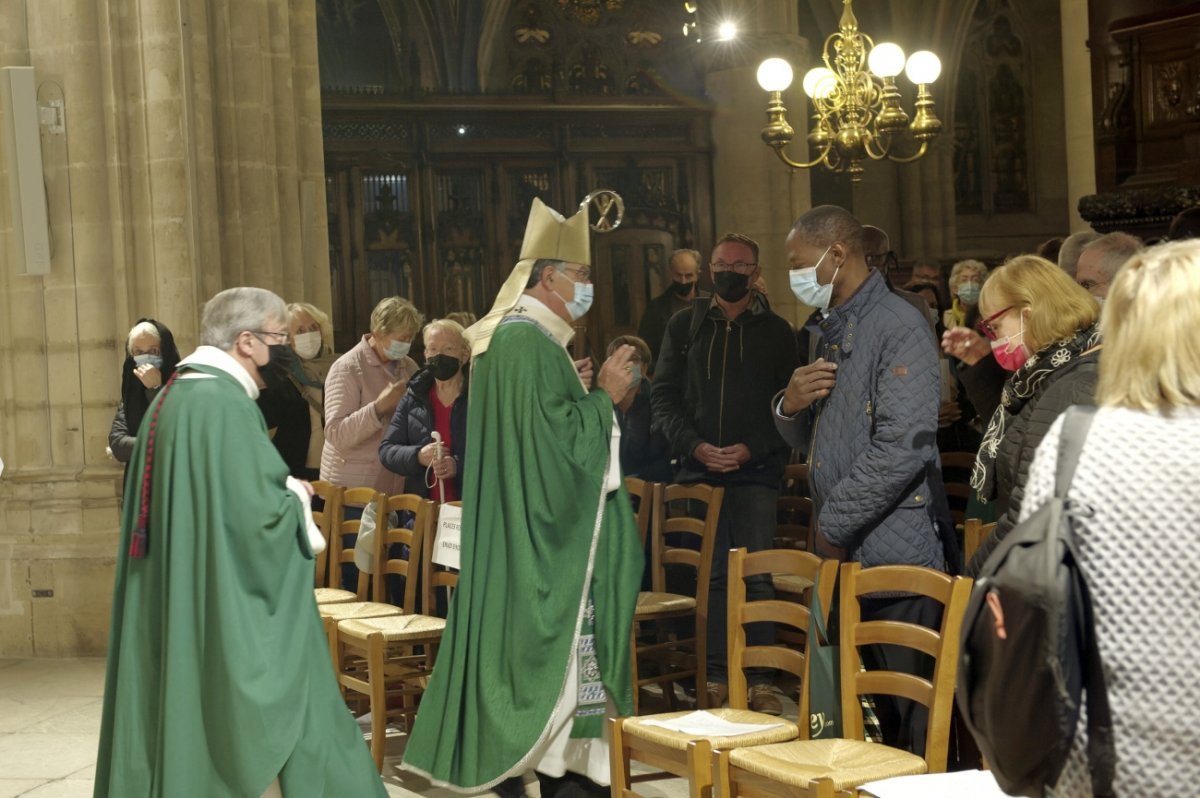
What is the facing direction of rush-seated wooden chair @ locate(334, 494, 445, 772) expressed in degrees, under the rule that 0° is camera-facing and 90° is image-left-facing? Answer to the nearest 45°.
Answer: approximately 45°

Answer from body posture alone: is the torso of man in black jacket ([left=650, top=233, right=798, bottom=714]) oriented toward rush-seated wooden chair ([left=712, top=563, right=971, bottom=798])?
yes

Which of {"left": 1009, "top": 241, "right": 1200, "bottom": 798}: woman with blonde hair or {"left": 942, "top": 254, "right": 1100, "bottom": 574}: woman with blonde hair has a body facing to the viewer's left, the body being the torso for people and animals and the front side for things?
{"left": 942, "top": 254, "right": 1100, "bottom": 574}: woman with blonde hair

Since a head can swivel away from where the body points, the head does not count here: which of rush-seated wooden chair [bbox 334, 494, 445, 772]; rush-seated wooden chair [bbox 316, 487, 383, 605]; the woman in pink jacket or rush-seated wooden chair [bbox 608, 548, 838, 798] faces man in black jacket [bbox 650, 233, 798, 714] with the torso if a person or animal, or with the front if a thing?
the woman in pink jacket

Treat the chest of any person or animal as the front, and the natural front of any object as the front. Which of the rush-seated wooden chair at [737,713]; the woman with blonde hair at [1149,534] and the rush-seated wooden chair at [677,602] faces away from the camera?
the woman with blonde hair

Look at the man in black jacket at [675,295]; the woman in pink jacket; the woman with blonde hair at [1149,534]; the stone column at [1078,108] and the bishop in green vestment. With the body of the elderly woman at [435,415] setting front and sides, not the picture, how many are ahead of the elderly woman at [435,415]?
2

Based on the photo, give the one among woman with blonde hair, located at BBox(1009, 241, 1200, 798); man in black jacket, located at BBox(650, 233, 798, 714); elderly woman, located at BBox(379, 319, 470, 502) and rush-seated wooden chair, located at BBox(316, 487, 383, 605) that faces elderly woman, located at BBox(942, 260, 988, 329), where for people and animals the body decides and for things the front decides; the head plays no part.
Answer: the woman with blonde hair

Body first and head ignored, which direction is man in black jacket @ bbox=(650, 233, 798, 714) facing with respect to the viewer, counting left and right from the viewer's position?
facing the viewer

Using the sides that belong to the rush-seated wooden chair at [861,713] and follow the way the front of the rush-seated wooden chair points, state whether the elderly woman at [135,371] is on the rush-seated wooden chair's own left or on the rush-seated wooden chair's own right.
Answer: on the rush-seated wooden chair's own right

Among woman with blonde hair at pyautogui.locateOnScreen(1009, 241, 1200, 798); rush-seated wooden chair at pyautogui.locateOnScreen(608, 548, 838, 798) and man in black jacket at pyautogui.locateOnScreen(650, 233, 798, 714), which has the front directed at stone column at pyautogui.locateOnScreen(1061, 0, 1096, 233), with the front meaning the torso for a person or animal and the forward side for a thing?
the woman with blonde hair

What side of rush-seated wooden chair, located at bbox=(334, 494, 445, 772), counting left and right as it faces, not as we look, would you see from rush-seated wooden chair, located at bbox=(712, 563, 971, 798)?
left

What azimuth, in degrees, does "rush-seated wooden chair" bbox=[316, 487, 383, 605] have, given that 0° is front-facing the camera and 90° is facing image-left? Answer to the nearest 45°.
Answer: approximately 45°

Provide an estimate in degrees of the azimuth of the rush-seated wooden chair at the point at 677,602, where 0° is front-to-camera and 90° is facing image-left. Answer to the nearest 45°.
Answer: approximately 45°
